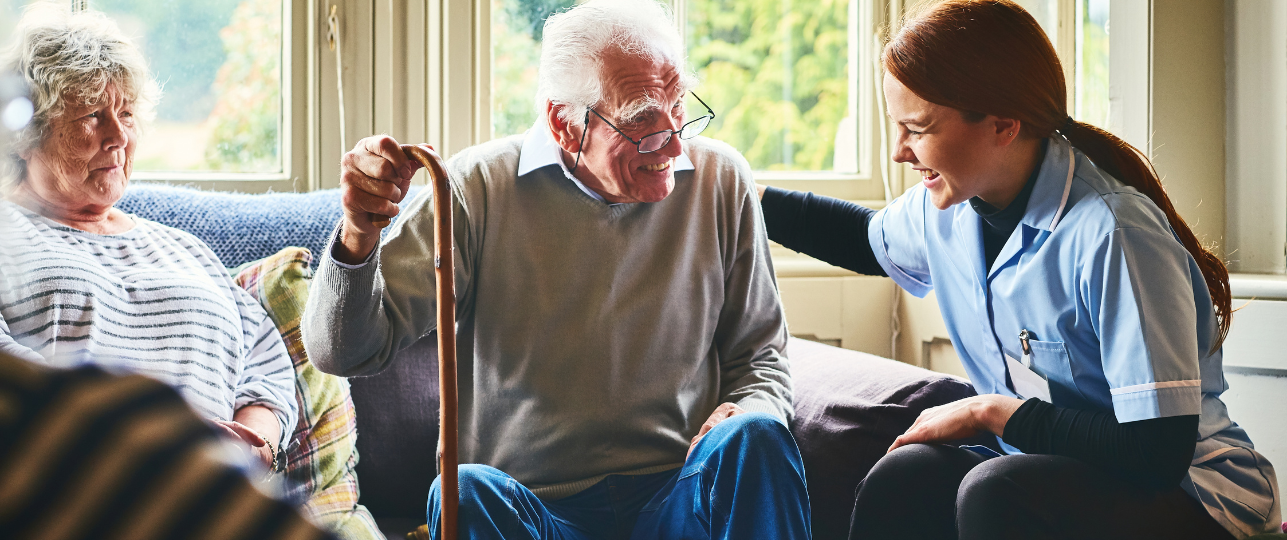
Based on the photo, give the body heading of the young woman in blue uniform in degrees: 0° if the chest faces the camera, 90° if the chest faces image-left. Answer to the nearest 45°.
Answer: approximately 45°

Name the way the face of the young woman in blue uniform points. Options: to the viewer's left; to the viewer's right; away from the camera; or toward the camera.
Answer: to the viewer's left

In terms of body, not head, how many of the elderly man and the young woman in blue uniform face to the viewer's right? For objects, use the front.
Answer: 0

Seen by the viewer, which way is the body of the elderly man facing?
toward the camera
